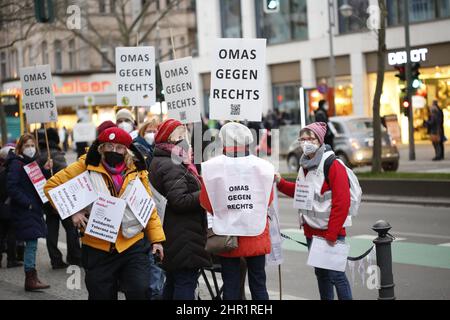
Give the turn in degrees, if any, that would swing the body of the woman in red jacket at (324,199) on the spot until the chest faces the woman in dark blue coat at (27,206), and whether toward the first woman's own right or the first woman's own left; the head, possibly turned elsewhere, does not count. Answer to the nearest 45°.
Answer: approximately 90° to the first woman's own right

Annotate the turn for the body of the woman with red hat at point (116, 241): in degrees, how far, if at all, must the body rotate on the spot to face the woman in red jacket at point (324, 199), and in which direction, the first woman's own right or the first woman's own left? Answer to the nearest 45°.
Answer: approximately 90° to the first woman's own left

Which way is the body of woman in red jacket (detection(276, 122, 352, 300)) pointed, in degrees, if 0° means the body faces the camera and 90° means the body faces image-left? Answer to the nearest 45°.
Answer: approximately 45°

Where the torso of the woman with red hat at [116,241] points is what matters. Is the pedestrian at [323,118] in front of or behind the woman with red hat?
behind

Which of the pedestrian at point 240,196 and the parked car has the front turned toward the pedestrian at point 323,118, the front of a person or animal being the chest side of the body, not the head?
the pedestrian at point 240,196

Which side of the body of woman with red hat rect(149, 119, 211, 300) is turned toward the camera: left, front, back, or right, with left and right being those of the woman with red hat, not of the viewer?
right

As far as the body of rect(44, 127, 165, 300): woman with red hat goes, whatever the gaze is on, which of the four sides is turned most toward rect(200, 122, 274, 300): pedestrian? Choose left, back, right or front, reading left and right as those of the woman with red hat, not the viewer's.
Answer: left
